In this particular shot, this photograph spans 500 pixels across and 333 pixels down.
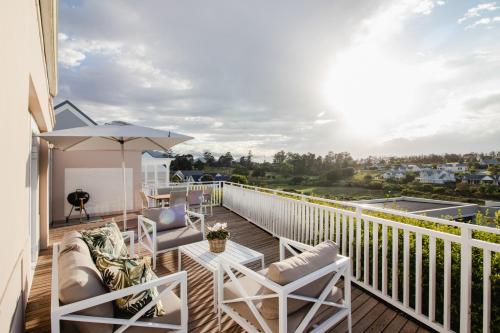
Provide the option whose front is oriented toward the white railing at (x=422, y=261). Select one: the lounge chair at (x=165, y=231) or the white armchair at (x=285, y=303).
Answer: the lounge chair

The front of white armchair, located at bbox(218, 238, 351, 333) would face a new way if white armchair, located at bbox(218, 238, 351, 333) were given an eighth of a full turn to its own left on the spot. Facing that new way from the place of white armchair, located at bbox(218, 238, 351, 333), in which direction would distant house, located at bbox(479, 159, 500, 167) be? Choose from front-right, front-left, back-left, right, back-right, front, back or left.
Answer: back-right

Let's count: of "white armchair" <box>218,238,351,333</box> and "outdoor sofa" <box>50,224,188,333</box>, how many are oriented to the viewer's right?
1

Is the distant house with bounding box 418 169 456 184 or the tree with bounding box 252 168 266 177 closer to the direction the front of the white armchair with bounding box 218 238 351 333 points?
the tree

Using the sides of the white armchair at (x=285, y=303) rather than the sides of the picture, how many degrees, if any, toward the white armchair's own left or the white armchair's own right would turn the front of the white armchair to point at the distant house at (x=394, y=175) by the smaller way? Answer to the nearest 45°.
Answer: approximately 90° to the white armchair's own right

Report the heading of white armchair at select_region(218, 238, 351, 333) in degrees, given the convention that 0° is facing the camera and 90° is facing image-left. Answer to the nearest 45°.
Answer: approximately 135°

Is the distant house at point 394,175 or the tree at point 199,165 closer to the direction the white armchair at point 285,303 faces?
the tree

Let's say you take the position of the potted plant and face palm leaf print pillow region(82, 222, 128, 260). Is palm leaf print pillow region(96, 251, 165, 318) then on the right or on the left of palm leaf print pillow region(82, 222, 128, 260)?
left

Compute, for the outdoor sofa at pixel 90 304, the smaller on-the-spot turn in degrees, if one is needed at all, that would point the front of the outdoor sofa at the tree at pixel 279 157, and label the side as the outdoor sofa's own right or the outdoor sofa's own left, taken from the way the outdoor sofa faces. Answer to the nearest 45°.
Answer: approximately 45° to the outdoor sofa's own left

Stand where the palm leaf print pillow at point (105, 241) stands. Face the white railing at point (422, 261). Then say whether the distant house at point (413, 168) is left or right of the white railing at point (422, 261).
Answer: left

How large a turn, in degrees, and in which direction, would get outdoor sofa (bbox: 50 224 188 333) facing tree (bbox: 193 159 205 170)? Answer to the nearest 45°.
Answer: approximately 90° to its left

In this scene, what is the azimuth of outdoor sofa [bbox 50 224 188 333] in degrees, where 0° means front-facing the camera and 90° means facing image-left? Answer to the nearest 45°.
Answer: approximately 270°

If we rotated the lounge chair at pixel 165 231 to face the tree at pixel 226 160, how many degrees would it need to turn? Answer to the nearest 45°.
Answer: approximately 135° to its left

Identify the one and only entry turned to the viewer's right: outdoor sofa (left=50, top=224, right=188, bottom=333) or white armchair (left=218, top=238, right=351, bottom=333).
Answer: the outdoor sofa

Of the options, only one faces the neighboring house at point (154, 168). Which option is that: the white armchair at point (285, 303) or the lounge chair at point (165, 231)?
the white armchair
